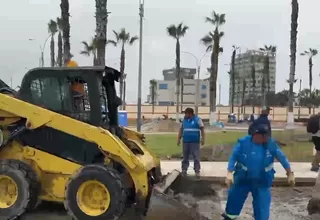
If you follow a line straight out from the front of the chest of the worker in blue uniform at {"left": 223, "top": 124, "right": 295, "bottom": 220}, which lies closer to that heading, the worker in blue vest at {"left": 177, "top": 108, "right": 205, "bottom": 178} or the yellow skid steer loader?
the yellow skid steer loader

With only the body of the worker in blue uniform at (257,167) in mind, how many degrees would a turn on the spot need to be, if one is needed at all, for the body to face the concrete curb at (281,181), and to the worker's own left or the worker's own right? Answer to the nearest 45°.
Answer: approximately 180°

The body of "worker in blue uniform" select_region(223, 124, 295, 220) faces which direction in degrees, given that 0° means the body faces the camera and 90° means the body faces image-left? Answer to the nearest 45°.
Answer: approximately 0°

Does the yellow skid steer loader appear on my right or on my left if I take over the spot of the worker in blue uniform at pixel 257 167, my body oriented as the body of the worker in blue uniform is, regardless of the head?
on my right

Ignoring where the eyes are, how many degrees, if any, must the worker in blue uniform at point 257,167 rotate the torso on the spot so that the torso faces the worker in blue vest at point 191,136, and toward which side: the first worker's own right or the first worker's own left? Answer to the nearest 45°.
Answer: approximately 180°
